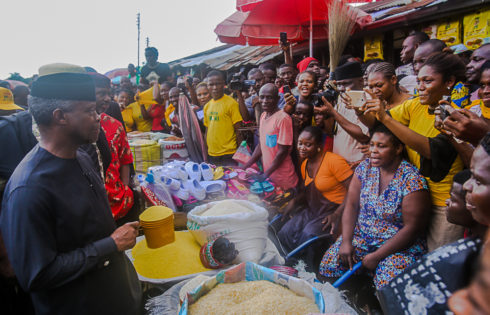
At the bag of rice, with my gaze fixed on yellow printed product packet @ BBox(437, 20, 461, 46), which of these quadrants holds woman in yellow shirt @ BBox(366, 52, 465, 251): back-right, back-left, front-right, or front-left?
front-right

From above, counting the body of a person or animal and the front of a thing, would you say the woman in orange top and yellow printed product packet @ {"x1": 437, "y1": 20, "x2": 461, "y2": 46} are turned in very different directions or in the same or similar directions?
same or similar directions

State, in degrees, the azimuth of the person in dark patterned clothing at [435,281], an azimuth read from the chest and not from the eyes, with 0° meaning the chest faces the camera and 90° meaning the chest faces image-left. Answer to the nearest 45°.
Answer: approximately 90°

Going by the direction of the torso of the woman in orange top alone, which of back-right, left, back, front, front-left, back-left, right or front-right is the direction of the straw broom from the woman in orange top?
back-right

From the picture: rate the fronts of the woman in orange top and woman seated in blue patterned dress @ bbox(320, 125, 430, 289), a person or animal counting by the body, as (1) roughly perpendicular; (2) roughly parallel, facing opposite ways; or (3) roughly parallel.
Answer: roughly parallel

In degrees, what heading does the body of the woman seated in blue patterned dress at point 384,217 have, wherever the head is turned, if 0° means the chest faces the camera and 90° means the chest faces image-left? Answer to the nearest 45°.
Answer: approximately 45°

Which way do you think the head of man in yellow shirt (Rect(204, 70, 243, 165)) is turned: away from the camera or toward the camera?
toward the camera

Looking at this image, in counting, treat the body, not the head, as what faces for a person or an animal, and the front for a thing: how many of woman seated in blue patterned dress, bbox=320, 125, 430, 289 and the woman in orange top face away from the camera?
0

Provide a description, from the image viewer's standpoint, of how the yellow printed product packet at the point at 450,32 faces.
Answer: facing the viewer and to the left of the viewer

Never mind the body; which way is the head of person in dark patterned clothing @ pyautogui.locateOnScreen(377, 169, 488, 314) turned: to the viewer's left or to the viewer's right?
to the viewer's left

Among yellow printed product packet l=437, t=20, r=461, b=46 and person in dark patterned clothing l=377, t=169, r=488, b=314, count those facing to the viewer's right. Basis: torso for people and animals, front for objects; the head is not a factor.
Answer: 0

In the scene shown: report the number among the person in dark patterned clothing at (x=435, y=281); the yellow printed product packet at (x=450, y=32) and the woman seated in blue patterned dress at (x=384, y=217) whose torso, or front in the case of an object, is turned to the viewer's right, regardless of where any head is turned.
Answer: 0

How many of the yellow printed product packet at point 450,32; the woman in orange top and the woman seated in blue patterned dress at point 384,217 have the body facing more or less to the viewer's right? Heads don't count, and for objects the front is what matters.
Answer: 0
